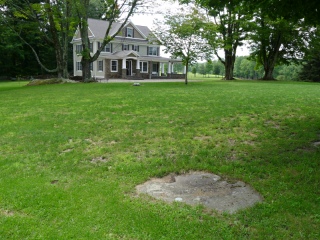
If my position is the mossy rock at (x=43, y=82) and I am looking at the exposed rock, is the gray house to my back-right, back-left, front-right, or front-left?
back-left

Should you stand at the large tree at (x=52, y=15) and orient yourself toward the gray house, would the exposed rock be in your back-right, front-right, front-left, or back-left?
back-right

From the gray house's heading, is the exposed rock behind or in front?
in front

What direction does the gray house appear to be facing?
toward the camera

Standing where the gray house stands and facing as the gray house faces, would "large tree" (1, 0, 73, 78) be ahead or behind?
ahead

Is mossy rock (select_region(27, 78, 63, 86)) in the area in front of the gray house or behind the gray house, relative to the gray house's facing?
in front
